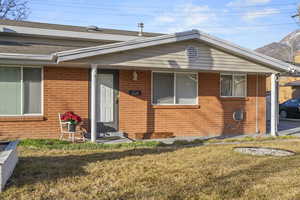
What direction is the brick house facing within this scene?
toward the camera
